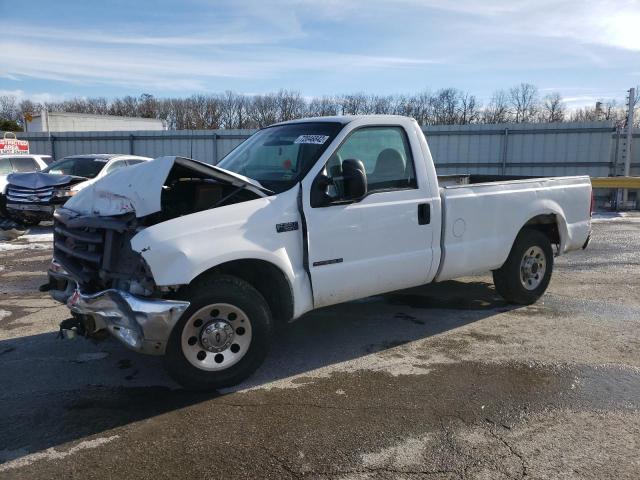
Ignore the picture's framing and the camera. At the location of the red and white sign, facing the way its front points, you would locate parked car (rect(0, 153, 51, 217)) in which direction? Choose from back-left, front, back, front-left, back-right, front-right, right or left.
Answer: front

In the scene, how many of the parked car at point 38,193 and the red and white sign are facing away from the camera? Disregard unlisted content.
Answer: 0

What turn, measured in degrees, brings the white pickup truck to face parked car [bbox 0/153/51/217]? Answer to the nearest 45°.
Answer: approximately 90° to its right

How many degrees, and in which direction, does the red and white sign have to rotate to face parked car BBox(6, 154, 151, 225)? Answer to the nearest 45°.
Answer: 0° — it already faces it

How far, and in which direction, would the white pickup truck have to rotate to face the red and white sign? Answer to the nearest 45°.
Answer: approximately 90° to its right

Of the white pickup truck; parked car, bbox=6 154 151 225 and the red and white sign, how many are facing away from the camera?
0

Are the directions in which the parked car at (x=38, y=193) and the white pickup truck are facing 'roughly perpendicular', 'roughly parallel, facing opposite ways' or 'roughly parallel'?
roughly parallel

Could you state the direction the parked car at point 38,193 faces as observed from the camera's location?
facing the viewer and to the left of the viewer

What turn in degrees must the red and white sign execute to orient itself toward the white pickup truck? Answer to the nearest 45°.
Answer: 0° — it already faces it

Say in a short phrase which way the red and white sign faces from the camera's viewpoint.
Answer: facing the viewer

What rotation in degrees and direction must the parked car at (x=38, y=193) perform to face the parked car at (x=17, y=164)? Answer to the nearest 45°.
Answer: approximately 135° to its right
